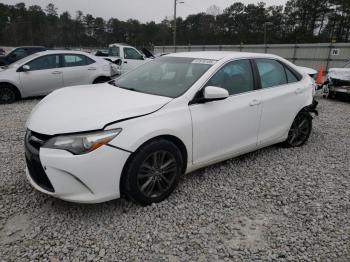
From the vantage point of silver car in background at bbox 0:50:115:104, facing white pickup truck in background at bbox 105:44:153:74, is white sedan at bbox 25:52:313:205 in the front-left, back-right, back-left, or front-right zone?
back-right

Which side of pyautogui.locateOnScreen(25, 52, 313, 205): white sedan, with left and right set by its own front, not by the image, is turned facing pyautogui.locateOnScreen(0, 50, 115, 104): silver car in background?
right

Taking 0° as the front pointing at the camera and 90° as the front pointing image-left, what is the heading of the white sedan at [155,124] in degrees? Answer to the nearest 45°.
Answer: approximately 45°

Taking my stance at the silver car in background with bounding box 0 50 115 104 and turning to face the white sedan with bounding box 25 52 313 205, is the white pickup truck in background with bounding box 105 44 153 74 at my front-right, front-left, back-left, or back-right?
back-left

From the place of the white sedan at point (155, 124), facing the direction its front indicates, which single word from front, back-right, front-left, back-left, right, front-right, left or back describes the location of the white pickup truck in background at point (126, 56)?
back-right
